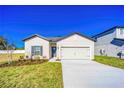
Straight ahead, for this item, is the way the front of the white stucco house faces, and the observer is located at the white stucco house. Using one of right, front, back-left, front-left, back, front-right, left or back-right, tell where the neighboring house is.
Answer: back-left

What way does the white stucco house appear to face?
toward the camera
